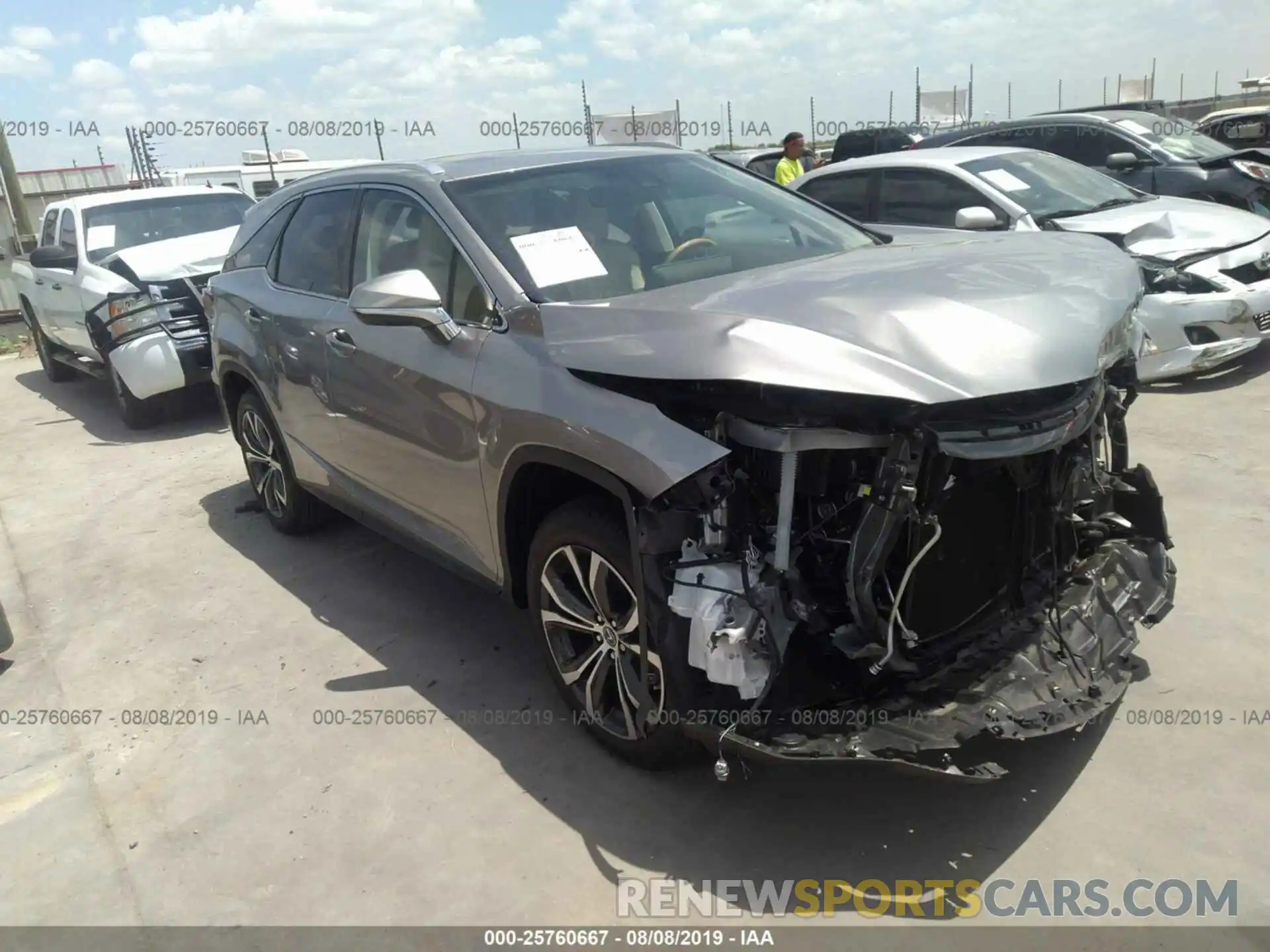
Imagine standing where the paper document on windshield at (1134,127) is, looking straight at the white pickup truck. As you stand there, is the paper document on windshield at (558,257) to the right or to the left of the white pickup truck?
left

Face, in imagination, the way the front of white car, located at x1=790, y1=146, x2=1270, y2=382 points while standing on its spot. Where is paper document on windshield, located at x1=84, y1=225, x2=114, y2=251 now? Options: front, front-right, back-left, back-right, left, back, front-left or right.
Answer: back-right

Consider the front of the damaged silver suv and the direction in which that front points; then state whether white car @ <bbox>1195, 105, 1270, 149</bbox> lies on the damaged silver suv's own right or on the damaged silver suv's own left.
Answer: on the damaged silver suv's own left

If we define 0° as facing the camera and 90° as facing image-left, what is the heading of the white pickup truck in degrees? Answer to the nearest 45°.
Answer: approximately 315°

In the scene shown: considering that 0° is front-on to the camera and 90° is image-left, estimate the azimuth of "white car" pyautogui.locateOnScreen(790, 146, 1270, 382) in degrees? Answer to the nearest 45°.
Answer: approximately 315°

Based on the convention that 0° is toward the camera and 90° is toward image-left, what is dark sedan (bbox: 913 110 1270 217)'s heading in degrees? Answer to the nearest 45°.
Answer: approximately 315°

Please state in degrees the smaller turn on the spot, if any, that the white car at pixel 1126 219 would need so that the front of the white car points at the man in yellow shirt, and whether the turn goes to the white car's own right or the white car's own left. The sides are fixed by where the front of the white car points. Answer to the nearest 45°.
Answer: approximately 180°

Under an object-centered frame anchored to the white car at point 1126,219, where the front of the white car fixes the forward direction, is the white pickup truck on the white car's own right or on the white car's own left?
on the white car's own right
